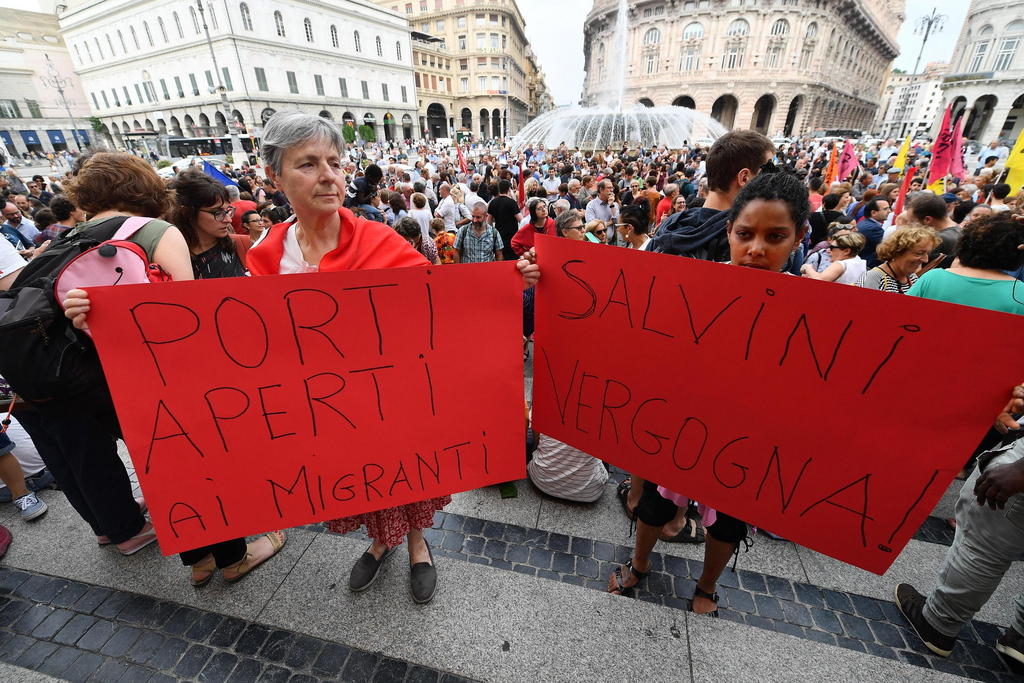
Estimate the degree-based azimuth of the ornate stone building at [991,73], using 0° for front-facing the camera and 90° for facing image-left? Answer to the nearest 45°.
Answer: approximately 45°

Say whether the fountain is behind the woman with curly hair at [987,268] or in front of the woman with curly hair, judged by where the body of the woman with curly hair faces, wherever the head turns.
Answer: in front

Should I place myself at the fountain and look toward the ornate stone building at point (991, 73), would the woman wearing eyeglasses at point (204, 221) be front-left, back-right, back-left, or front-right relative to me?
back-right

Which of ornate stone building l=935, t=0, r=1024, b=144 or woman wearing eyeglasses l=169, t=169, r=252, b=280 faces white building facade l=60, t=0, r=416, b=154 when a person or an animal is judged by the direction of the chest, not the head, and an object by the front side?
the ornate stone building

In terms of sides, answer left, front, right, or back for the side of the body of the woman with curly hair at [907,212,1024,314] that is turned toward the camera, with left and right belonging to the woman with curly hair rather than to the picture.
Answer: back

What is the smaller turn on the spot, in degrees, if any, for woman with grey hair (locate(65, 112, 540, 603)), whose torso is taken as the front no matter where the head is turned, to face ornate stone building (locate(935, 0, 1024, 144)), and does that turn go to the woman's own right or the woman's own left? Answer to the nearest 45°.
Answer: approximately 90° to the woman's own left

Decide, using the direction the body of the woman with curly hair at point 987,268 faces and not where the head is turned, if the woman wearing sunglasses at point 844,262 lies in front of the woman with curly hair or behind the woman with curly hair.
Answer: in front

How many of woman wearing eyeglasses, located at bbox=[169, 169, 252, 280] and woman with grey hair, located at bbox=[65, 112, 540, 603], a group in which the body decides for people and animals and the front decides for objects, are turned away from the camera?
0

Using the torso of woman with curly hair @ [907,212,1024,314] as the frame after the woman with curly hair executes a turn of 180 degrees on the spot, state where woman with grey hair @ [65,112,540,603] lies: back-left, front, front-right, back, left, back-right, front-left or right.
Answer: front-right

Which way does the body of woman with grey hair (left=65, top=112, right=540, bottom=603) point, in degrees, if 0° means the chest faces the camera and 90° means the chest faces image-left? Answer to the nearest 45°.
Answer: approximately 0°

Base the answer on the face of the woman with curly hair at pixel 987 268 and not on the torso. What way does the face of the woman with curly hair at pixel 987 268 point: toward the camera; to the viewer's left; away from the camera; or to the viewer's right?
away from the camera

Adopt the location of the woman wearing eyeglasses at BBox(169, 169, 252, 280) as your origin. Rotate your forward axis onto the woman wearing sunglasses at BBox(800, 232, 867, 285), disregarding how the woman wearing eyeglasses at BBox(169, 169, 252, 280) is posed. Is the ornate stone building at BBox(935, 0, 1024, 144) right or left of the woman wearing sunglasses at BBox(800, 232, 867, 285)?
left
